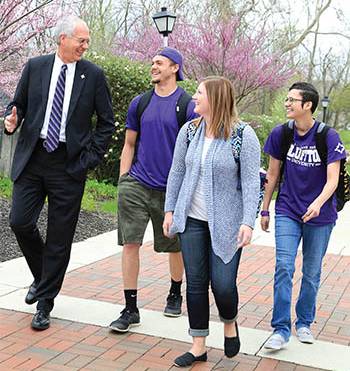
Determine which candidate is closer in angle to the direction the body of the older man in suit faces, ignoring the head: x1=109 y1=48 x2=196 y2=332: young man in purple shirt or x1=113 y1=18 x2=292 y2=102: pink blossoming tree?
the young man in purple shirt

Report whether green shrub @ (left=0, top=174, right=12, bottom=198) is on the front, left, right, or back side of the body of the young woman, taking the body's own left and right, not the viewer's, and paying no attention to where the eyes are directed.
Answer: right

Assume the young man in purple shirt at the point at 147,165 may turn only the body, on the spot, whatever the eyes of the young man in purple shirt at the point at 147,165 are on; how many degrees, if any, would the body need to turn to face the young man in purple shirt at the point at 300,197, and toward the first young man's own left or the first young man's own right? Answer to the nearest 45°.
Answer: approximately 135° to the first young man's own left

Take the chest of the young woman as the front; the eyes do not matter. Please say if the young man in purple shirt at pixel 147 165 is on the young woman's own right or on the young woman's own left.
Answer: on the young woman's own right

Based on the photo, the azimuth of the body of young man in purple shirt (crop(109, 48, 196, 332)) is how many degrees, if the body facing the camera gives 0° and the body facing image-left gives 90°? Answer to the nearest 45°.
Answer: approximately 45°

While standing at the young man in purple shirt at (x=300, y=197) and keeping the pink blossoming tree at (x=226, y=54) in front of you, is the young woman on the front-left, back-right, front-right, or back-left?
back-left

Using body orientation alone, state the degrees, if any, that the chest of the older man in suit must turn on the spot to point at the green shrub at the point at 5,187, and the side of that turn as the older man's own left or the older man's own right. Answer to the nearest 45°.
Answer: approximately 180°

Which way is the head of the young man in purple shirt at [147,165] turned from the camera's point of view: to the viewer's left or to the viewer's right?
to the viewer's left

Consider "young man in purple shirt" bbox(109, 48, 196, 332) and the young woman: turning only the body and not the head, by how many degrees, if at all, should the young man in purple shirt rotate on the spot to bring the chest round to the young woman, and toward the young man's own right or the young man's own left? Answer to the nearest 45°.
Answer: approximately 90° to the young man's own left

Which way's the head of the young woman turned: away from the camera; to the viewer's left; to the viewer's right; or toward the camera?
to the viewer's left

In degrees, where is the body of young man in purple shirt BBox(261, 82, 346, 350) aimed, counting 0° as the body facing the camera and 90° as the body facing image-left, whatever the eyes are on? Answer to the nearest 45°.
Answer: approximately 0°
